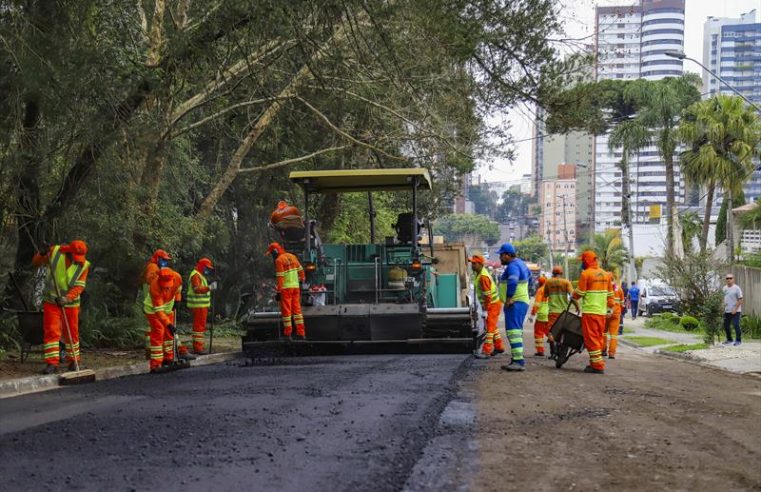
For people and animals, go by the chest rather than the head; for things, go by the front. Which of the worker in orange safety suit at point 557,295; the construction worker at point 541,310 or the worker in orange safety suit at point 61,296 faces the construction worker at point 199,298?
the construction worker at point 541,310

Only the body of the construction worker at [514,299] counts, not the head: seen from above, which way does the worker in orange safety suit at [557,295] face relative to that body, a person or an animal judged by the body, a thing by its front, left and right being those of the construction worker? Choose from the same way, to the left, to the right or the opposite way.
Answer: to the right

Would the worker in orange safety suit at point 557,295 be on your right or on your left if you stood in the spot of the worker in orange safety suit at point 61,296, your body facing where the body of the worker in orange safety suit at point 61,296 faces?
on your left

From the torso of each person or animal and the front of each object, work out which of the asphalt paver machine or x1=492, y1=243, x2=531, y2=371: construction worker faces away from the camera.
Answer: the asphalt paver machine

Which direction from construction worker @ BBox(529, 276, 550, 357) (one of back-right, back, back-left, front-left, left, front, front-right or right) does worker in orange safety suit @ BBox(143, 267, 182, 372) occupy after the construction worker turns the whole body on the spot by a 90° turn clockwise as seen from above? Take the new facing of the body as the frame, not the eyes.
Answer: back-left

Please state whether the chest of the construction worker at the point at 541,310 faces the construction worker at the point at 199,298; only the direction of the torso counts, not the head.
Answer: yes

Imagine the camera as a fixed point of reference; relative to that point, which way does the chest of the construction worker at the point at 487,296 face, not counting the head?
to the viewer's left

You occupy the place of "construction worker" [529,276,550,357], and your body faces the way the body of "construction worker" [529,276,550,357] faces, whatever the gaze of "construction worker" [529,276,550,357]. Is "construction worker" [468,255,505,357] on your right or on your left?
on your left

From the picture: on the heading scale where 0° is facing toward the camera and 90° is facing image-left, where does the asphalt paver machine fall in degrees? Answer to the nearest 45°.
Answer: approximately 180°

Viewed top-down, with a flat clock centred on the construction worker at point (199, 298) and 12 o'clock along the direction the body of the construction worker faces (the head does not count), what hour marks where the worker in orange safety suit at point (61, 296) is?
The worker in orange safety suit is roughly at 4 o'clock from the construction worker.

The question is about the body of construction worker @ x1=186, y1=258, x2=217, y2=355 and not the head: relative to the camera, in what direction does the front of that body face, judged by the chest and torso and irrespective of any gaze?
to the viewer's right
